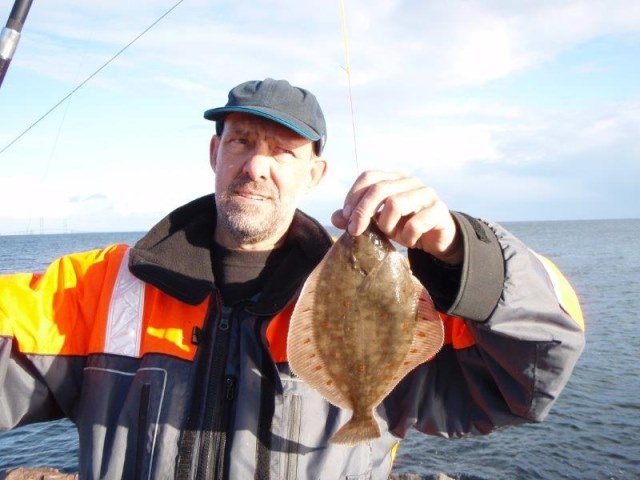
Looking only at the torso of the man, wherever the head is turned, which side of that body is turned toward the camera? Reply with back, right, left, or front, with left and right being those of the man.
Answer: front
